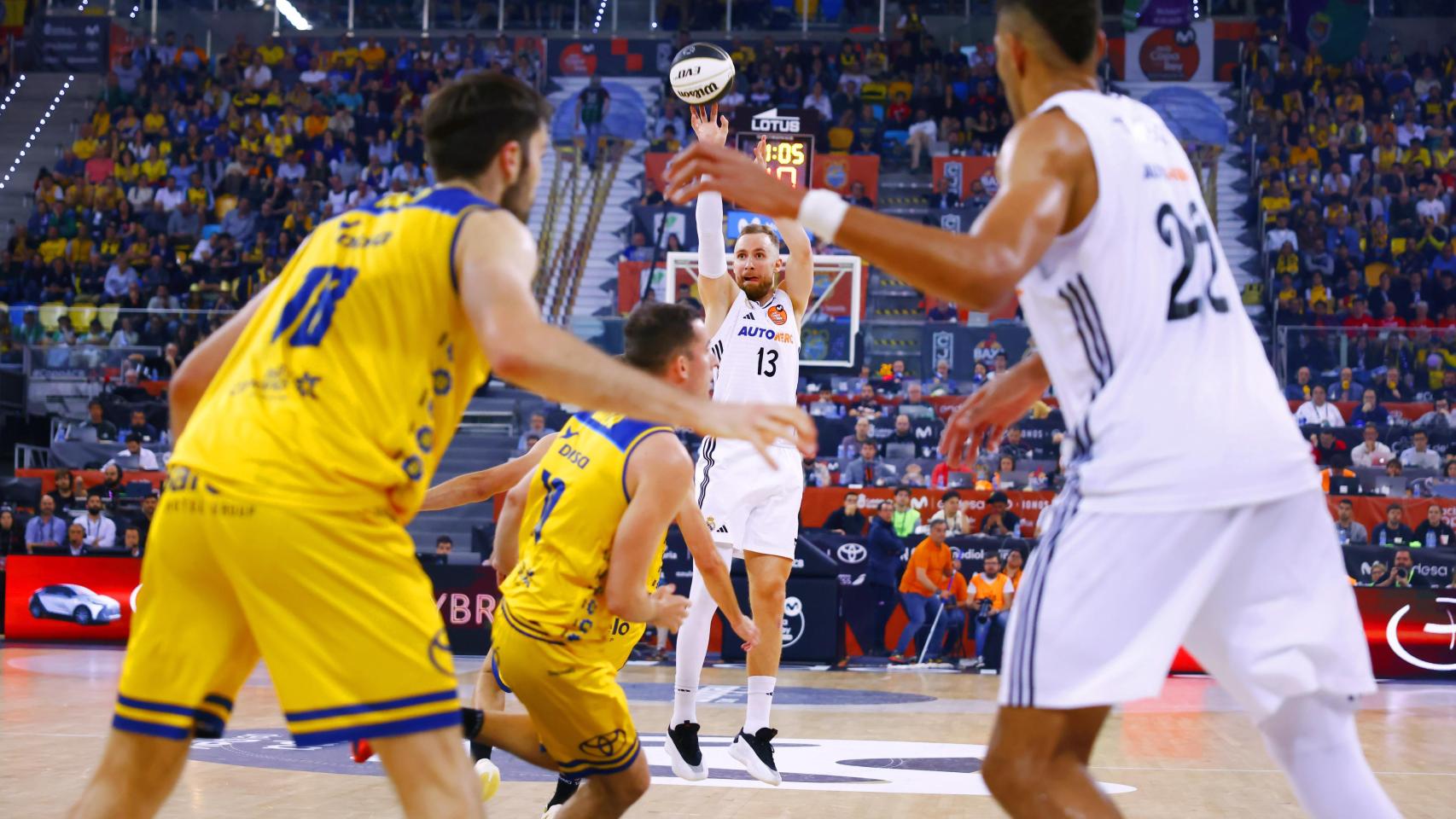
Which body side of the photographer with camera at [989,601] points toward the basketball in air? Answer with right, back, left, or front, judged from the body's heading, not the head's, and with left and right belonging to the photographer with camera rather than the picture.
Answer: front

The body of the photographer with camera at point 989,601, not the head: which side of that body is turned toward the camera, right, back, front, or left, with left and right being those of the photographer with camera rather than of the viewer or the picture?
front

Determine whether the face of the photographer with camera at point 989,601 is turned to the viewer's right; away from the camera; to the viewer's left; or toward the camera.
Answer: toward the camera

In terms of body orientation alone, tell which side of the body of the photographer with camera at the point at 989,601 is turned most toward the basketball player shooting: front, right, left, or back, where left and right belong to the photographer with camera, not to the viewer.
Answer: front

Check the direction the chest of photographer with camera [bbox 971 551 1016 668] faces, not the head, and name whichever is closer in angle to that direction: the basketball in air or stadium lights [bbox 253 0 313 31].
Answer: the basketball in air

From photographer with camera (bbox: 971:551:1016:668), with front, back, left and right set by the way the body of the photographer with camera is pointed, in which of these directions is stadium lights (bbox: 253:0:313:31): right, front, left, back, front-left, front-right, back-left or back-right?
back-right

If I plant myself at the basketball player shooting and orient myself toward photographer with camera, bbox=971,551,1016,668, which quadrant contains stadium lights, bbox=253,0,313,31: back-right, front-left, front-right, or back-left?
front-left

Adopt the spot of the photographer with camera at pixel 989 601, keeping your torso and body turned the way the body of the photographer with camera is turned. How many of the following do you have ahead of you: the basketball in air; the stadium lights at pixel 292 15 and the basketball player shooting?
2
